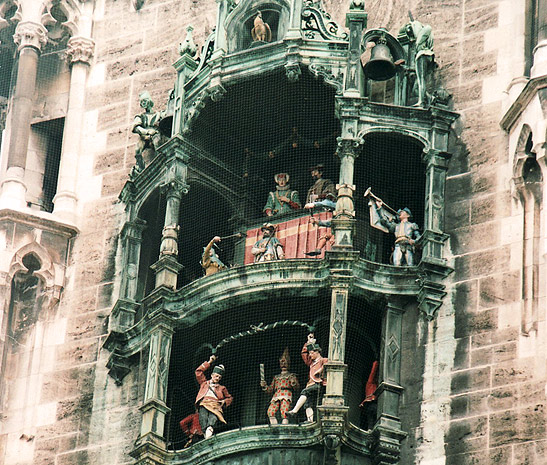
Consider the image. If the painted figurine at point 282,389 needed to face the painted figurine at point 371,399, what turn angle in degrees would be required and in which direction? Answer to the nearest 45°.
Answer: approximately 90° to its left

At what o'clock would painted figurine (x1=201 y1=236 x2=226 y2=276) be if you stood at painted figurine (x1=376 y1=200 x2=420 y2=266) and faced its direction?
painted figurine (x1=201 y1=236 x2=226 y2=276) is roughly at 2 o'clock from painted figurine (x1=376 y1=200 x2=420 y2=266).

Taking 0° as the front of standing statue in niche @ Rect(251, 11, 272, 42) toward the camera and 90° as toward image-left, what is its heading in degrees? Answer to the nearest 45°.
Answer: approximately 0°

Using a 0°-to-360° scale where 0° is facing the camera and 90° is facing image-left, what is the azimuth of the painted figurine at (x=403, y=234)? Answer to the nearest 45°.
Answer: approximately 45°

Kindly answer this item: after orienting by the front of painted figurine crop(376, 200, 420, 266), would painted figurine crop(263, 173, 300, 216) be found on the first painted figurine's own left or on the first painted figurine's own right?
on the first painted figurine's own right
